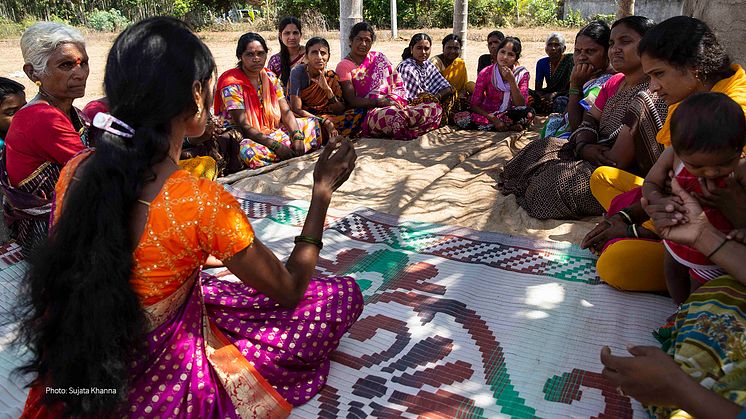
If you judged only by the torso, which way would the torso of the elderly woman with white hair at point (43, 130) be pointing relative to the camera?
to the viewer's right

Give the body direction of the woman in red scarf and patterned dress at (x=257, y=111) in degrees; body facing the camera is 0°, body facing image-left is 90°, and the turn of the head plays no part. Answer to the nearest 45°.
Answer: approximately 315°

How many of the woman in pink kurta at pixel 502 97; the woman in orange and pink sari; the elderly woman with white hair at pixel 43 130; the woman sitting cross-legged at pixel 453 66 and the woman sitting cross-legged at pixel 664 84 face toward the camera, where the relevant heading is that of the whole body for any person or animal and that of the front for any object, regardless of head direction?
2

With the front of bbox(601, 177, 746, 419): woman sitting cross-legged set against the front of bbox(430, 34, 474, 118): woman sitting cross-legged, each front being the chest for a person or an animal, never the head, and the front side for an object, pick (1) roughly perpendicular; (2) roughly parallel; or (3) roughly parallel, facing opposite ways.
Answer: roughly perpendicular

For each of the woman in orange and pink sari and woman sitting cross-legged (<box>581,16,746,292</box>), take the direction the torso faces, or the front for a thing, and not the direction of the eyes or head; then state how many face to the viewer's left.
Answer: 1

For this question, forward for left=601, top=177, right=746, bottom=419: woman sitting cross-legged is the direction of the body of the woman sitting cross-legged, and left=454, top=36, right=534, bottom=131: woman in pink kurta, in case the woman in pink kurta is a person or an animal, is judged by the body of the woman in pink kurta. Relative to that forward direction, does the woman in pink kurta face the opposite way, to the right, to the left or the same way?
to the left

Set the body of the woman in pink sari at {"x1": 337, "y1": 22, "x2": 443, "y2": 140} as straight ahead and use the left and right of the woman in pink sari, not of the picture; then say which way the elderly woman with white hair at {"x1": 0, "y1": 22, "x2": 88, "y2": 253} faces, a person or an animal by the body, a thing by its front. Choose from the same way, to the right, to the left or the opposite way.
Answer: to the left

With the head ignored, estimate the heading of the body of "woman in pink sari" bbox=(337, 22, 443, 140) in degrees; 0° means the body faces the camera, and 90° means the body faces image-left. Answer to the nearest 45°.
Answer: approximately 315°

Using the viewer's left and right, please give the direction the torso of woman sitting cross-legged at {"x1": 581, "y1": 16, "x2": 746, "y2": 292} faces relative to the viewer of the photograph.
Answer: facing to the left of the viewer

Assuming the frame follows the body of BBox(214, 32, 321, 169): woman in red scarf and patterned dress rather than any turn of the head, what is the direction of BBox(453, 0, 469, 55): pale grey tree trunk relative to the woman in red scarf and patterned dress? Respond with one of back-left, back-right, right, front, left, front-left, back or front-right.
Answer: left

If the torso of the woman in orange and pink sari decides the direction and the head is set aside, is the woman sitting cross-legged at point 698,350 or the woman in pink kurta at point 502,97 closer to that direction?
the woman in pink kurta

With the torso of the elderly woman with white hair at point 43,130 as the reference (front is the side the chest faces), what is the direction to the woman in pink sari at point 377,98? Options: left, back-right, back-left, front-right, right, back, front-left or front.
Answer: front-left

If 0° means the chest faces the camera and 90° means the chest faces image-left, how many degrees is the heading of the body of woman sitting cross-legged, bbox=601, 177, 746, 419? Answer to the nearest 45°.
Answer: approximately 90°
